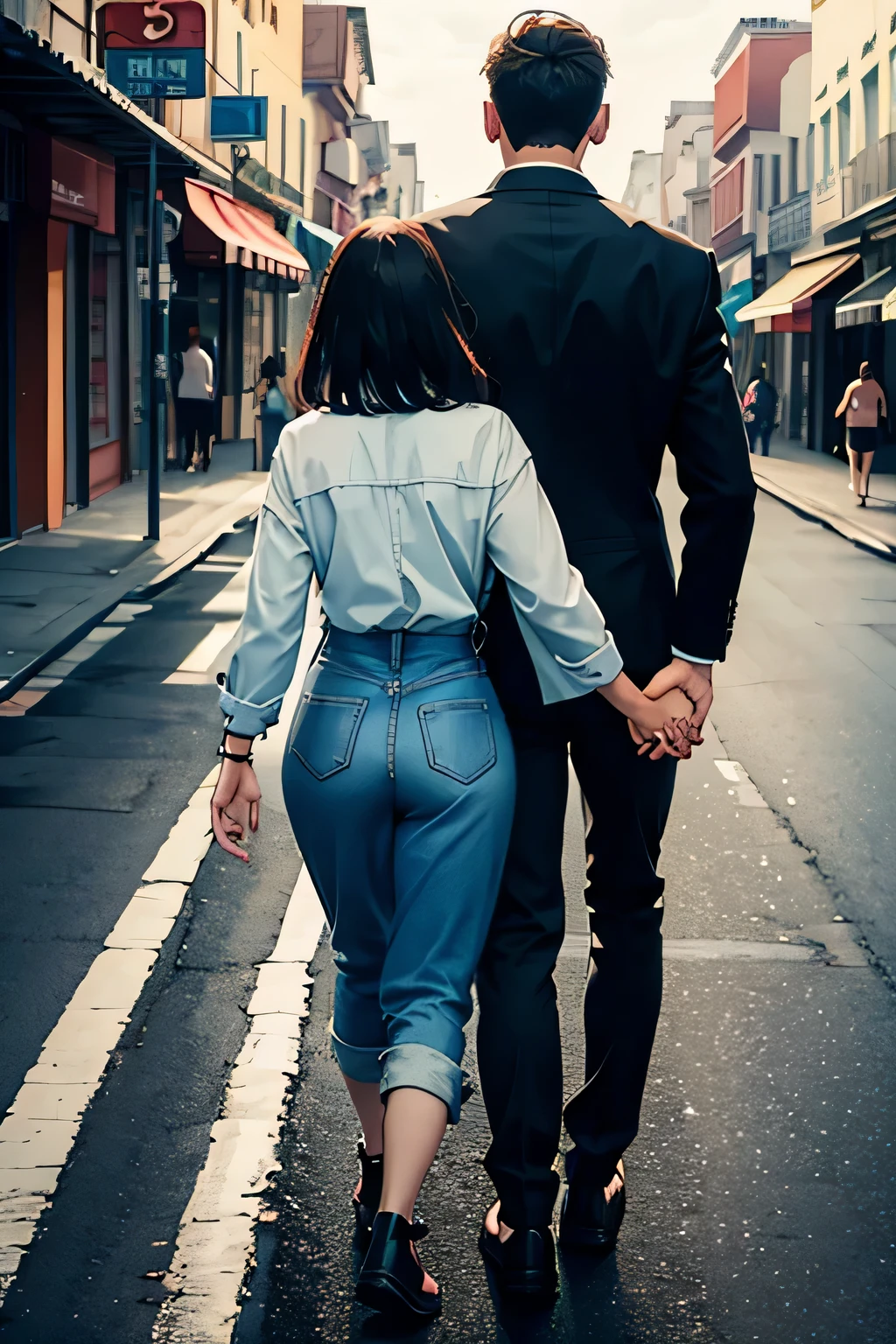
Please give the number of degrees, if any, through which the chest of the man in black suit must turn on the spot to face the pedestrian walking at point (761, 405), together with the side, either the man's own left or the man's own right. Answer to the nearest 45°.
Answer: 0° — they already face them

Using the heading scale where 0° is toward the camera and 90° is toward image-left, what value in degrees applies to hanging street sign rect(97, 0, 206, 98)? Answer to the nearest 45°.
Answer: approximately 0°

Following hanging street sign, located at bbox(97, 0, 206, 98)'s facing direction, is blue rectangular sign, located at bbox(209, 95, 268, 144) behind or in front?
behind

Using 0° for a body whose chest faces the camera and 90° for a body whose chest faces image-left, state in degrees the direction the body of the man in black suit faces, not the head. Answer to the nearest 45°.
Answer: approximately 180°

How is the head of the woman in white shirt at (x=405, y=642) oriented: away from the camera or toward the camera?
away from the camera
